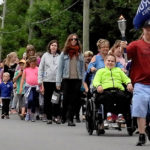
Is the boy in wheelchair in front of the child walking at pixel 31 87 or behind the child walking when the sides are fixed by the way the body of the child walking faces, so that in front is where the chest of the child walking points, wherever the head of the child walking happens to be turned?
in front

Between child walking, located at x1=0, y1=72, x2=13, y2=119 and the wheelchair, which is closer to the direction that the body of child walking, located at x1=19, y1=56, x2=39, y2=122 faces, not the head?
the wheelchair

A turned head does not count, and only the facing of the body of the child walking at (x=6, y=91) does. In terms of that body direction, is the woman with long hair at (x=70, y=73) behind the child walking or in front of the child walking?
in front

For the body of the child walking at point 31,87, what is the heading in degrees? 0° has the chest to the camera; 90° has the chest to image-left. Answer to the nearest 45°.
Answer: approximately 0°

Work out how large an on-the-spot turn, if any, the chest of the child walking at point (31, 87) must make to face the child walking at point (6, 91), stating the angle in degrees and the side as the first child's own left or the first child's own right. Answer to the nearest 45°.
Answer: approximately 135° to the first child's own right

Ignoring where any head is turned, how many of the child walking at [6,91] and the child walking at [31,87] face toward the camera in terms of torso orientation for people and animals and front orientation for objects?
2

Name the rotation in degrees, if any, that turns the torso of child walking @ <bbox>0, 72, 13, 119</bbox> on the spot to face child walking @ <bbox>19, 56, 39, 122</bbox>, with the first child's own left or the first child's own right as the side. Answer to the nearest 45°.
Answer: approximately 45° to the first child's own left
